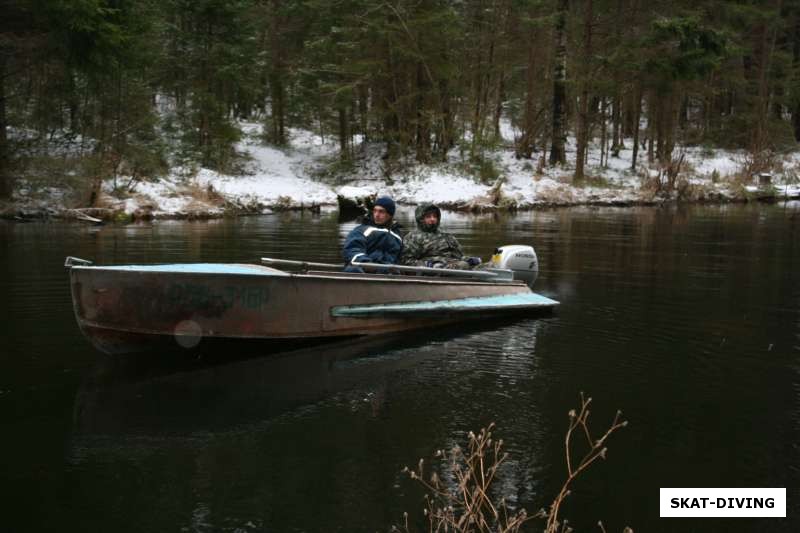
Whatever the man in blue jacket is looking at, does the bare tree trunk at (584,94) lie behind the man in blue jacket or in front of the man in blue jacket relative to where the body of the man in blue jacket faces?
behind

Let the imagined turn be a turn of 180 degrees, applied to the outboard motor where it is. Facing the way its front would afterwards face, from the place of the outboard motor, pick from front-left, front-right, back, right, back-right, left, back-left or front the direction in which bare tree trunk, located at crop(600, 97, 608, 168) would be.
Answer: left

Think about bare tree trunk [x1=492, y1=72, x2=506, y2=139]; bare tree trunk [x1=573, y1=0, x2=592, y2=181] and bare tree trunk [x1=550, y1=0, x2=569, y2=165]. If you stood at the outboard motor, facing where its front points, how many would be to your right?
3

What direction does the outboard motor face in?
to the viewer's left

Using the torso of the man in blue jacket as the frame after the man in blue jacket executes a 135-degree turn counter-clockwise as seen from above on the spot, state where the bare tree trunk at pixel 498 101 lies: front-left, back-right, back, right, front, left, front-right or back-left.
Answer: left

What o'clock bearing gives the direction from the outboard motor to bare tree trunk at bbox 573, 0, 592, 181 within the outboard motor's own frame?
The bare tree trunk is roughly at 3 o'clock from the outboard motor.

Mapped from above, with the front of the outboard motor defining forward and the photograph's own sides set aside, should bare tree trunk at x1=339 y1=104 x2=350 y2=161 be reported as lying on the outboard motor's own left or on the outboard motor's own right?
on the outboard motor's own right

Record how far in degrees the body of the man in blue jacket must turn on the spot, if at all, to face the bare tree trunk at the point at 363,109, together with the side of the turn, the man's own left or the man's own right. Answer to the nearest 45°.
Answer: approximately 135° to the man's own right

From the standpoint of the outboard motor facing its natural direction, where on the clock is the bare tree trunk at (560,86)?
The bare tree trunk is roughly at 3 o'clock from the outboard motor.

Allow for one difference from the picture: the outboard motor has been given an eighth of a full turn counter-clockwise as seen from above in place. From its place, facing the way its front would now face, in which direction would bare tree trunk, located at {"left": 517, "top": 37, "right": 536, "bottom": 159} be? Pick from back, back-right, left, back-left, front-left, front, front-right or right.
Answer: back-right

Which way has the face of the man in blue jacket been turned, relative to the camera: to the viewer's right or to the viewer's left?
to the viewer's left

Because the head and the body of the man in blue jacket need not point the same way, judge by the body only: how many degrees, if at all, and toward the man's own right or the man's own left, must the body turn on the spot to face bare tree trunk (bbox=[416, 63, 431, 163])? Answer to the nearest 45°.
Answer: approximately 135° to the man's own right

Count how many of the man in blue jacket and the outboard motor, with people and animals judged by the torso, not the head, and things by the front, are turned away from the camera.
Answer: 0
